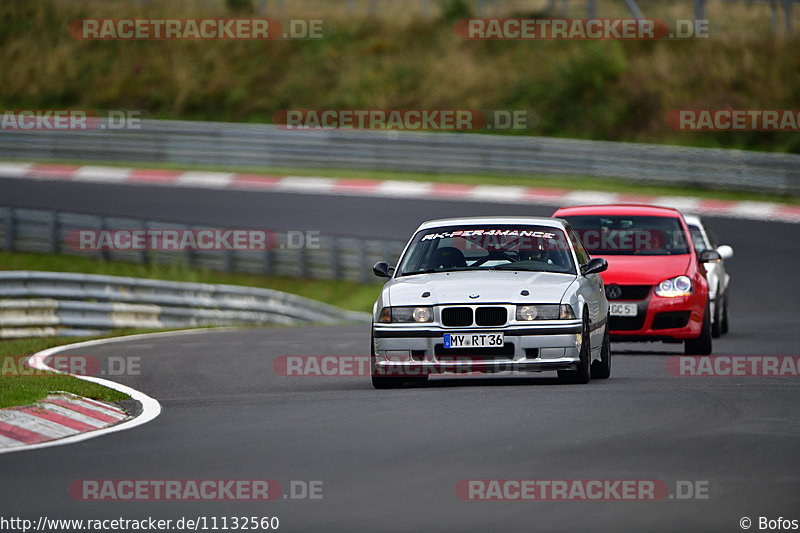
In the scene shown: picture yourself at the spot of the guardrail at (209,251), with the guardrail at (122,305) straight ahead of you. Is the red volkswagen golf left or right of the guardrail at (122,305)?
left

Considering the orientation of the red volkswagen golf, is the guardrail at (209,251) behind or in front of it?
behind

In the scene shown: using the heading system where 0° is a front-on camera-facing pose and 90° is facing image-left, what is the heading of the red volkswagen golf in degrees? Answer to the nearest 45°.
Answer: approximately 0°

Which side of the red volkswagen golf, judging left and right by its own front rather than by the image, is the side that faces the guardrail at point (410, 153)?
back

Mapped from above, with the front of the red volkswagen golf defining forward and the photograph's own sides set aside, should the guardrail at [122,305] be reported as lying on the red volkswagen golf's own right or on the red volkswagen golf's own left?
on the red volkswagen golf's own right
